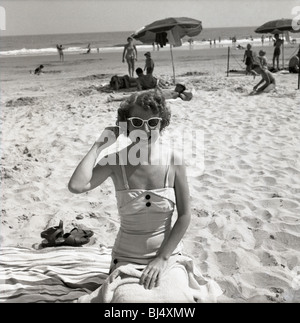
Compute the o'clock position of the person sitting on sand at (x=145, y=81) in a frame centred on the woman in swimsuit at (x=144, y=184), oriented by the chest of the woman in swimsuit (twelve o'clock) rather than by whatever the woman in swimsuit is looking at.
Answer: The person sitting on sand is roughly at 6 o'clock from the woman in swimsuit.

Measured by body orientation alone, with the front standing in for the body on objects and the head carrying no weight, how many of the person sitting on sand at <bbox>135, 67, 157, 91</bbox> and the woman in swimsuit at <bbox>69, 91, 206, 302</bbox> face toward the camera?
1

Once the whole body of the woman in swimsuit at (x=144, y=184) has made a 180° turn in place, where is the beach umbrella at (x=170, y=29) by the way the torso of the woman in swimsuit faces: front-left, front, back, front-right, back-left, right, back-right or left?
front

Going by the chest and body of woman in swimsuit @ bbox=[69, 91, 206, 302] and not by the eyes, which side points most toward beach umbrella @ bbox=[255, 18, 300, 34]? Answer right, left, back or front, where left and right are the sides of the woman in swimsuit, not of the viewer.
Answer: back

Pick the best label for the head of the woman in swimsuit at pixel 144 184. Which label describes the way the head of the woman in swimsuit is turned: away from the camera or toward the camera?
toward the camera

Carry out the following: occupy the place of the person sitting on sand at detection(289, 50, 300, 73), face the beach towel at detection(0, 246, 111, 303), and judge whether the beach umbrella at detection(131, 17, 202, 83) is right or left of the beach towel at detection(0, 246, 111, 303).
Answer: right

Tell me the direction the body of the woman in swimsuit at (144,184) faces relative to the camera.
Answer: toward the camera
